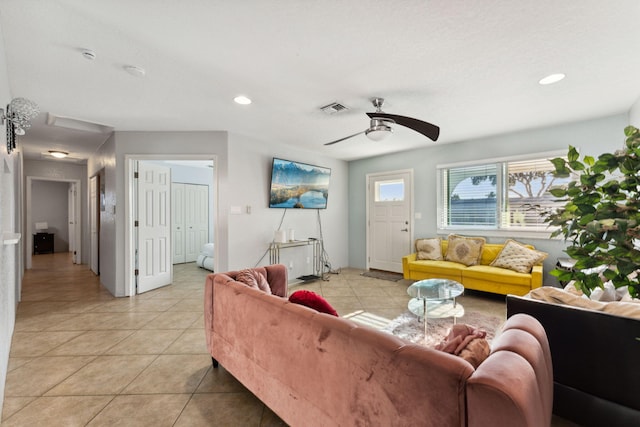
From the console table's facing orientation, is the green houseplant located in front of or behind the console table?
in front

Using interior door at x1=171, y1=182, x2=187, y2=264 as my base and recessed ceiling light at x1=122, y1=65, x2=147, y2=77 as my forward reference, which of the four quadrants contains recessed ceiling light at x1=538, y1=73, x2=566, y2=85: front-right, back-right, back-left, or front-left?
front-left

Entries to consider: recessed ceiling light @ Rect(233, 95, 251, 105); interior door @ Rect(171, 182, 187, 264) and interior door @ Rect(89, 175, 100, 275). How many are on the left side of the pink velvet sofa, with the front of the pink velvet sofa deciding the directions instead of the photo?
3

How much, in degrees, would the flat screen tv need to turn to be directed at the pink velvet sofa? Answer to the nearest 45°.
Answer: approximately 45° to its right

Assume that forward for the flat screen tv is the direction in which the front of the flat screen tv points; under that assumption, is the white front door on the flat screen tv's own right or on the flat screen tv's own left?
on the flat screen tv's own left

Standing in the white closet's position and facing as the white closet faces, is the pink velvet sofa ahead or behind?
ahead

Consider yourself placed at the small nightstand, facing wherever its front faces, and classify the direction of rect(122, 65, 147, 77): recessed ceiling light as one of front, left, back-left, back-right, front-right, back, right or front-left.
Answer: front

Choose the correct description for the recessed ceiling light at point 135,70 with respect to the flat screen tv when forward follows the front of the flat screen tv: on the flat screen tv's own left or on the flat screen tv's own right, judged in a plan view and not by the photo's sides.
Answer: on the flat screen tv's own right

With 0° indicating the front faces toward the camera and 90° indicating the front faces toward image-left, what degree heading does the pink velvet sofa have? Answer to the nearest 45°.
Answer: approximately 225°

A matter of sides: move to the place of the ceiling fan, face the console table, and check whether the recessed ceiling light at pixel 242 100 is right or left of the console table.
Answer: left

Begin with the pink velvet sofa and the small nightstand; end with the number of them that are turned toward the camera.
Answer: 1

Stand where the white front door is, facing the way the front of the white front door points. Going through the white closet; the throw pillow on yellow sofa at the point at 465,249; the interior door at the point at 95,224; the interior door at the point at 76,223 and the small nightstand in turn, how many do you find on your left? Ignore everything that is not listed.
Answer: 1

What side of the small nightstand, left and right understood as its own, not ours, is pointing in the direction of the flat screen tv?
front

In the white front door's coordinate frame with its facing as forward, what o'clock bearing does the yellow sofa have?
The yellow sofa is roughly at 9 o'clock from the white front door.

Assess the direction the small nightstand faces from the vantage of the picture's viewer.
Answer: facing the viewer

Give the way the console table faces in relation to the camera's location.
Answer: facing the viewer and to the right of the viewer

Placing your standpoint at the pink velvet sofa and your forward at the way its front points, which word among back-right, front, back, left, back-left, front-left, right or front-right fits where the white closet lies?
left

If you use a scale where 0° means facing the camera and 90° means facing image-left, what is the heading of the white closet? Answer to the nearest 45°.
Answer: approximately 315°
